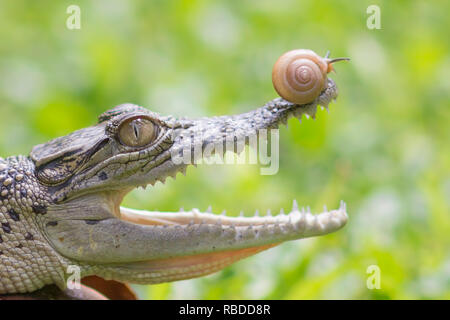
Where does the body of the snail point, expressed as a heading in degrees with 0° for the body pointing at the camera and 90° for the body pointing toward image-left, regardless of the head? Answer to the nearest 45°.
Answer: approximately 270°

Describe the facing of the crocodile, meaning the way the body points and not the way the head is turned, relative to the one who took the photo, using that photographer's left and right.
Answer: facing to the right of the viewer
